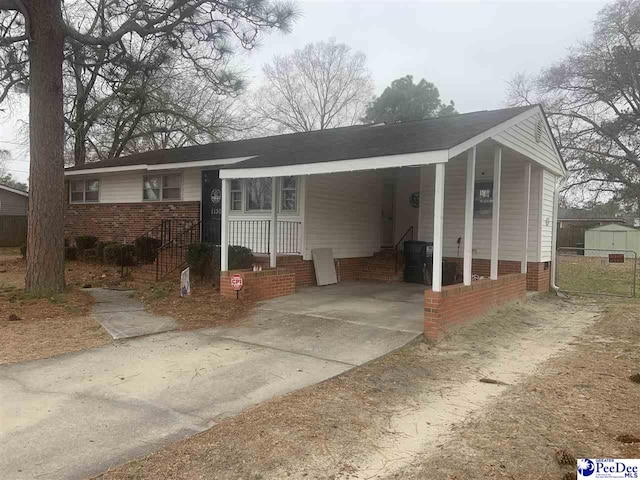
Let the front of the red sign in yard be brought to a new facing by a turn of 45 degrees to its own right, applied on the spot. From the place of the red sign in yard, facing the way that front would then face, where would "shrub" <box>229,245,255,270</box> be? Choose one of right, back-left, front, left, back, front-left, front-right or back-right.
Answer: back-right

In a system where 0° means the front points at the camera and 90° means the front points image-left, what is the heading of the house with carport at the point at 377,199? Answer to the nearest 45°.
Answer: approximately 45°

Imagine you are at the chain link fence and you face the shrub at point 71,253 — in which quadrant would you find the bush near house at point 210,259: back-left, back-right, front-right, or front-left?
front-left

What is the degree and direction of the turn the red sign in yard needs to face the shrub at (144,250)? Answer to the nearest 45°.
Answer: approximately 135° to its right

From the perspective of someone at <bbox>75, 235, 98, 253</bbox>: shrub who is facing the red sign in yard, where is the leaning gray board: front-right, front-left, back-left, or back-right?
front-left

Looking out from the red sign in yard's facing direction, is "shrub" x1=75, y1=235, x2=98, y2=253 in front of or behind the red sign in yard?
behind

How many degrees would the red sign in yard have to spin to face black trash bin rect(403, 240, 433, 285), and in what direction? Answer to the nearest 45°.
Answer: approximately 135° to its left

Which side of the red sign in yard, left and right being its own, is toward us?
front

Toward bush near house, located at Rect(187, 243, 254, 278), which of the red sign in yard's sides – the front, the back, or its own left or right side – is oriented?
back

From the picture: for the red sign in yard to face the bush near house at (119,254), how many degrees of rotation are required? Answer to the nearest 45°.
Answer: approximately 135° to its right

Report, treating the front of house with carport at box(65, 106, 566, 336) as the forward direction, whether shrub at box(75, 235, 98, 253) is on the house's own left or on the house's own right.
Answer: on the house's own right
